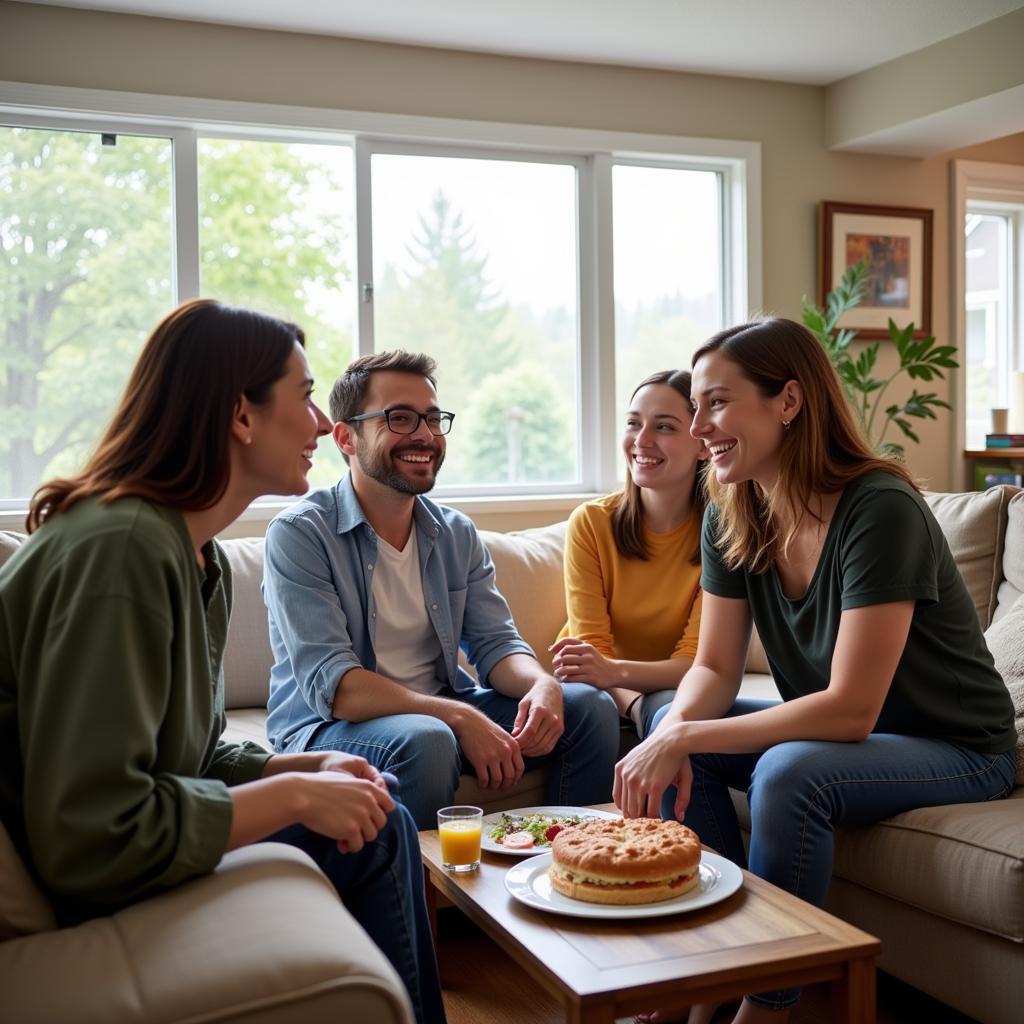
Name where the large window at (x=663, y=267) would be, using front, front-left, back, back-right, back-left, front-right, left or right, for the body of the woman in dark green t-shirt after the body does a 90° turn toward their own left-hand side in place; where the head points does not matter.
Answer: back-left

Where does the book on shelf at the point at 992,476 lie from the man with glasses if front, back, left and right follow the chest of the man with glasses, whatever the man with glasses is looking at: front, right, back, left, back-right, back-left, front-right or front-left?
left

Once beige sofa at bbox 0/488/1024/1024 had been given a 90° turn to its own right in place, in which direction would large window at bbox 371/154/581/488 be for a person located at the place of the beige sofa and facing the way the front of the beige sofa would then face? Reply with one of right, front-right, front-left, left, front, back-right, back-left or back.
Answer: right

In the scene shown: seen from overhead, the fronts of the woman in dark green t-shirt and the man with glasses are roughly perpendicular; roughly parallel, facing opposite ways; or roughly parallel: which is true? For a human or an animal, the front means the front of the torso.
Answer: roughly perpendicular

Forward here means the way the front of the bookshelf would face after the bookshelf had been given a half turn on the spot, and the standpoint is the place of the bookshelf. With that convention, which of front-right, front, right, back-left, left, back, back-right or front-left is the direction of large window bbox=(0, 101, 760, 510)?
back-left

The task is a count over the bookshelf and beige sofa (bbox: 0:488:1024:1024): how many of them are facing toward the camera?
2

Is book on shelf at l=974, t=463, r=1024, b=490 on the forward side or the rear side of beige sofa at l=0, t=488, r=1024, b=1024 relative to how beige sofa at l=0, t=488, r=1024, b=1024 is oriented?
on the rear side

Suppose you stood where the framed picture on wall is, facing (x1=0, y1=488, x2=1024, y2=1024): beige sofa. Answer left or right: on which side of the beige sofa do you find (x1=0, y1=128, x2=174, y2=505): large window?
right

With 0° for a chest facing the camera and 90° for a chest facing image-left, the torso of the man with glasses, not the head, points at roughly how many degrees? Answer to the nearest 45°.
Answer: approximately 315°
